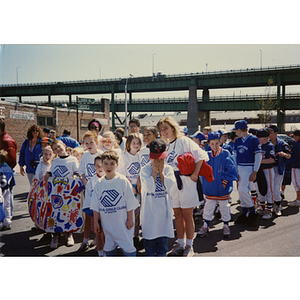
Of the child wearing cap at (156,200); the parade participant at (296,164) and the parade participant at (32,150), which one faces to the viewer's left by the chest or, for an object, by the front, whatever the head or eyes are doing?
the parade participant at (296,164)

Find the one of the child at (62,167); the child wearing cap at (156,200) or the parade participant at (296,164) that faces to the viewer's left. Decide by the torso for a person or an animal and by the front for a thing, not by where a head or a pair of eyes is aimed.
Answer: the parade participant

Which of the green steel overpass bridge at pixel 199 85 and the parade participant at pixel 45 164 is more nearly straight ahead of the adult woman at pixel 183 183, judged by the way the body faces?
the parade participant

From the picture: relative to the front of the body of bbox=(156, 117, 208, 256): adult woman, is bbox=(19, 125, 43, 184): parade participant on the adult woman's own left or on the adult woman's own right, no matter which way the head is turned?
on the adult woman's own right

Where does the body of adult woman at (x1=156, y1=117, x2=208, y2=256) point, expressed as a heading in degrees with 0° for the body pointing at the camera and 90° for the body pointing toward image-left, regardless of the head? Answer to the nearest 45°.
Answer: approximately 45°
